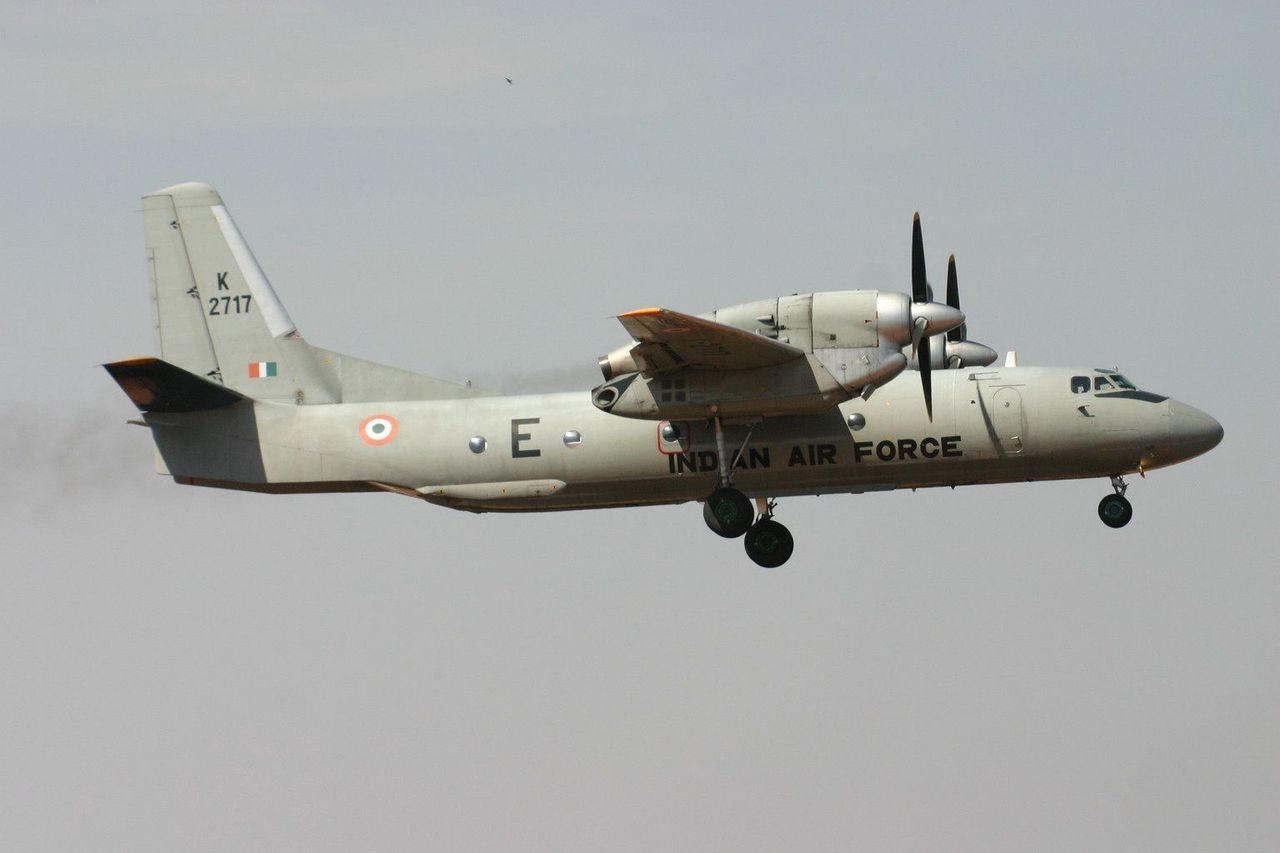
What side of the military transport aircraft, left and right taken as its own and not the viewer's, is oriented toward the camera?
right
